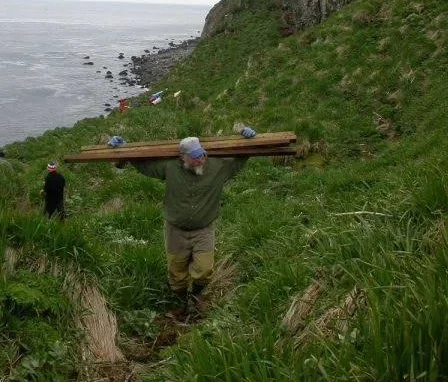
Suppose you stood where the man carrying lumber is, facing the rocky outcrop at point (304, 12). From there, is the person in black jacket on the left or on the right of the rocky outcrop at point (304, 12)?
left

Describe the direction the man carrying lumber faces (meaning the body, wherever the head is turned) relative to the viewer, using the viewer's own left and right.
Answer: facing the viewer

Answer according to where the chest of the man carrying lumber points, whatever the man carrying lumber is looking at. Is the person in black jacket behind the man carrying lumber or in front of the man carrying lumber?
behind

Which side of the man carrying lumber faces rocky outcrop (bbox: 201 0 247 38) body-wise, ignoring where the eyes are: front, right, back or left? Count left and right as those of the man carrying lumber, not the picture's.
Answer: back

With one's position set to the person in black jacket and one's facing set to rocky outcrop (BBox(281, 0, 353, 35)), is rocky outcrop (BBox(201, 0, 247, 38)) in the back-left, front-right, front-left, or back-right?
front-left

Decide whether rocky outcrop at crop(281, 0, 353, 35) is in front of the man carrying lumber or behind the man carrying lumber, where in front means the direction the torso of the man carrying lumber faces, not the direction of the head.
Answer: behind

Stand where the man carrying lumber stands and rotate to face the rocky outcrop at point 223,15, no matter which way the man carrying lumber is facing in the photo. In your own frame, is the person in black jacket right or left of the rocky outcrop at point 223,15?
left
